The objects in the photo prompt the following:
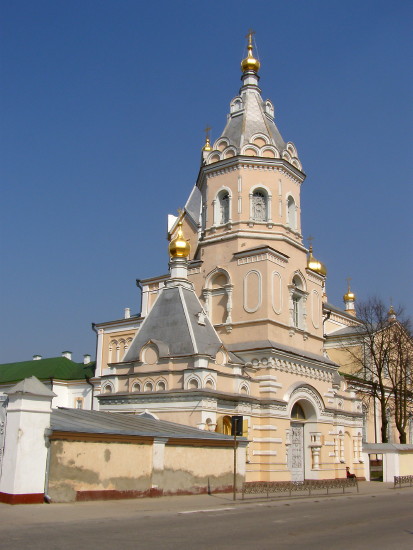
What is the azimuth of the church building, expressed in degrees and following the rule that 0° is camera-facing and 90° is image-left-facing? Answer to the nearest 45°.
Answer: approximately 315°

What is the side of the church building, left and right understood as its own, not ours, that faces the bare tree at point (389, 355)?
left

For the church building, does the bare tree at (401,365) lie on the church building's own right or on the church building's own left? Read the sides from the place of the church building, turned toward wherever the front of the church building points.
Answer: on the church building's own left

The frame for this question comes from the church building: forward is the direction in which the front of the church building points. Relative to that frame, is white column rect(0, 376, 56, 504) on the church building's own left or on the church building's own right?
on the church building's own right
